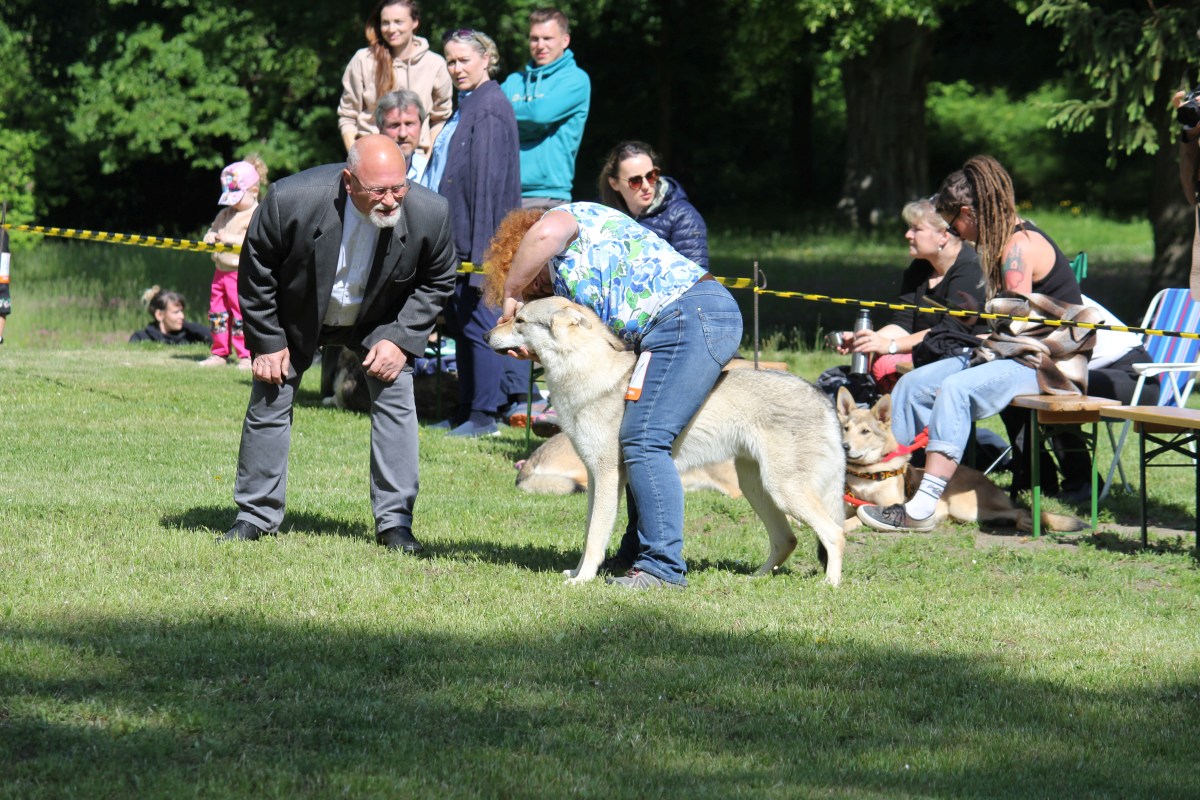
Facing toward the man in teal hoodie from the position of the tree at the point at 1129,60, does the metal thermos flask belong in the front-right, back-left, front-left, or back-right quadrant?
front-left

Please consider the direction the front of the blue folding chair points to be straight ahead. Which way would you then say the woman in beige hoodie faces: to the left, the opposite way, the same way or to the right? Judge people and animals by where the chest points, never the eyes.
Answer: to the left

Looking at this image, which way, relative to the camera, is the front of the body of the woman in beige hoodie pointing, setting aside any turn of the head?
toward the camera

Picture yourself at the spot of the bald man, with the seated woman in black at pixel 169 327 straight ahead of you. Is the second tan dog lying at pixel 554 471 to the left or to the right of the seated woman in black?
right

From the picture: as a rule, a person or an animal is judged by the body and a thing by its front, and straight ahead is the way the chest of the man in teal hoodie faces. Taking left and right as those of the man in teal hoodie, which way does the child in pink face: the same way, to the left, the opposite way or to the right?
the same way

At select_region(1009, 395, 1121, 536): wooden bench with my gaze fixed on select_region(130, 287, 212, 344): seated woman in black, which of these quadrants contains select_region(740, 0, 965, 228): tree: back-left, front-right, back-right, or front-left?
front-right

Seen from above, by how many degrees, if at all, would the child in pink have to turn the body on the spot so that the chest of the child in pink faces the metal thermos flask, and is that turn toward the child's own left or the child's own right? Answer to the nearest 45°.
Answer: approximately 90° to the child's own left

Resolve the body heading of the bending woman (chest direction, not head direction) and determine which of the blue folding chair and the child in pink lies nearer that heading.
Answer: the child in pink

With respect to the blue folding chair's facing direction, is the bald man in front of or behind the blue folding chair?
in front

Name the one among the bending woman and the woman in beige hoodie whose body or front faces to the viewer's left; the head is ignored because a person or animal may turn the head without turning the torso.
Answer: the bending woman

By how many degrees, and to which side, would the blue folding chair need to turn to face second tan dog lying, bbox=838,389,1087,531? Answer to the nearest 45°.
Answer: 0° — it already faces it

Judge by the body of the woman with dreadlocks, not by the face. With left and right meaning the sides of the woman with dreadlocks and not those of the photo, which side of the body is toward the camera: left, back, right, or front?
left

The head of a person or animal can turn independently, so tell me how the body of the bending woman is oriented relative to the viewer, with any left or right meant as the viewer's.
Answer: facing to the left of the viewer

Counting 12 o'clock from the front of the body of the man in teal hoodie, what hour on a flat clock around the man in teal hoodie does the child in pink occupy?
The child in pink is roughly at 3 o'clock from the man in teal hoodie.

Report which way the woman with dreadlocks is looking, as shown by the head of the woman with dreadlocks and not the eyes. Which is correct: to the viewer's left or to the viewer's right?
to the viewer's left

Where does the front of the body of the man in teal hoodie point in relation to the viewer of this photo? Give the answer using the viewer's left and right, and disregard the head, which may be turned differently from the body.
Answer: facing the viewer and to the left of the viewer

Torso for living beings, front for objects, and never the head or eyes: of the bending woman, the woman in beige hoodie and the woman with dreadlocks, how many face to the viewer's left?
2
